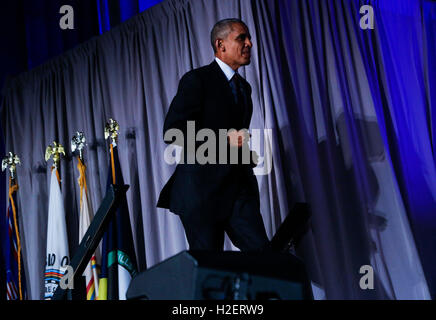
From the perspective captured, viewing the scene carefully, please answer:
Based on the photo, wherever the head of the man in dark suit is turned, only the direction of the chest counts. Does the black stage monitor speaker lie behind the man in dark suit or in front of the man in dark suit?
in front

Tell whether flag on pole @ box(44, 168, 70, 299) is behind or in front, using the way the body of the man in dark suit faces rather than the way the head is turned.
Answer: behind

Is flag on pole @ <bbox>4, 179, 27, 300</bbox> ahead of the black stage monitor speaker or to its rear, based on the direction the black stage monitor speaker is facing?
ahead

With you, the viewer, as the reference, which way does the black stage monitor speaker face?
facing away from the viewer and to the left of the viewer

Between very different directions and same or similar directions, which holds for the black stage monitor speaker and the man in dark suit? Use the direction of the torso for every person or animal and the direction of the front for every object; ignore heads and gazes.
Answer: very different directions
